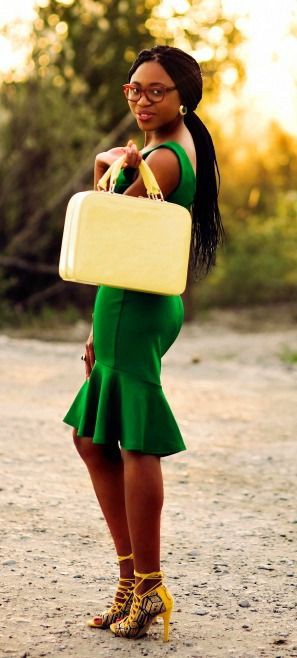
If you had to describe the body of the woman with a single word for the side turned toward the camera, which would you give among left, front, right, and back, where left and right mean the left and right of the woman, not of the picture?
left
